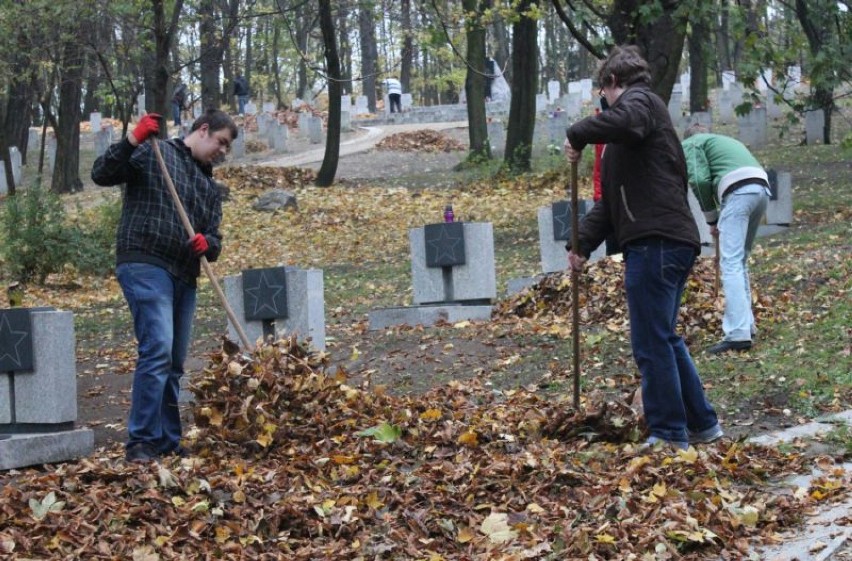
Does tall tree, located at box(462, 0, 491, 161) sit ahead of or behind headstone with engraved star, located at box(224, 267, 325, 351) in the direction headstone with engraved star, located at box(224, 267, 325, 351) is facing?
behind

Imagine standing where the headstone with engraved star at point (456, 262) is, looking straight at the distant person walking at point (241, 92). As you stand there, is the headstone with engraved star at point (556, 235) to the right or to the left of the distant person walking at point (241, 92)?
right

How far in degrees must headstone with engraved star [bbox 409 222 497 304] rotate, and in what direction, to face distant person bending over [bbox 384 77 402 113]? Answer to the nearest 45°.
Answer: approximately 180°

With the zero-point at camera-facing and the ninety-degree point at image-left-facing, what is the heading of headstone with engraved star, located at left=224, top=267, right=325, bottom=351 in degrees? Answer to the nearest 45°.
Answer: approximately 45°

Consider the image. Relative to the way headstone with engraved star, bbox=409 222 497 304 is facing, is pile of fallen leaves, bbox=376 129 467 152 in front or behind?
behind

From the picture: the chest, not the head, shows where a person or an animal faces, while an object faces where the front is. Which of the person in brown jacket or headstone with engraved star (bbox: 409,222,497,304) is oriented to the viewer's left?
the person in brown jacket

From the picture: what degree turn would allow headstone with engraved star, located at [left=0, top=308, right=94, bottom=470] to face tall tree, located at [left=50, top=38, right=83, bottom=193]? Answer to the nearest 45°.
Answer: approximately 180°

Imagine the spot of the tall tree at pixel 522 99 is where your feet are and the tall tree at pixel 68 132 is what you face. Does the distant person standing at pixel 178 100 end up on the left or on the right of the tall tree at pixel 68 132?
right

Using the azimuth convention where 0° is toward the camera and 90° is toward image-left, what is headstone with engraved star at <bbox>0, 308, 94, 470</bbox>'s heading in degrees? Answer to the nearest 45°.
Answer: approximately 0°

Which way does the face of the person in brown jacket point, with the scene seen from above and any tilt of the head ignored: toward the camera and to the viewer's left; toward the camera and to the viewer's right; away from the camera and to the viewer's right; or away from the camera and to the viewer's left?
away from the camera and to the viewer's left

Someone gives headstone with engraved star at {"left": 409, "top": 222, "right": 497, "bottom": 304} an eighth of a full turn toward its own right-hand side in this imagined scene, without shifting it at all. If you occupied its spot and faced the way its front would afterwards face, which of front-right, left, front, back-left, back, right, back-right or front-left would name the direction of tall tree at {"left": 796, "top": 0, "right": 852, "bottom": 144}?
back

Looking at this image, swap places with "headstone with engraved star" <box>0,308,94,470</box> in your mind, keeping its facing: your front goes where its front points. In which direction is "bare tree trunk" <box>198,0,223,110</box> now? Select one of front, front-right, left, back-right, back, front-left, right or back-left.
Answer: back

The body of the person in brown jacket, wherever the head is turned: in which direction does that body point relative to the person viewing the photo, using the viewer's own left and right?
facing to the left of the viewer
